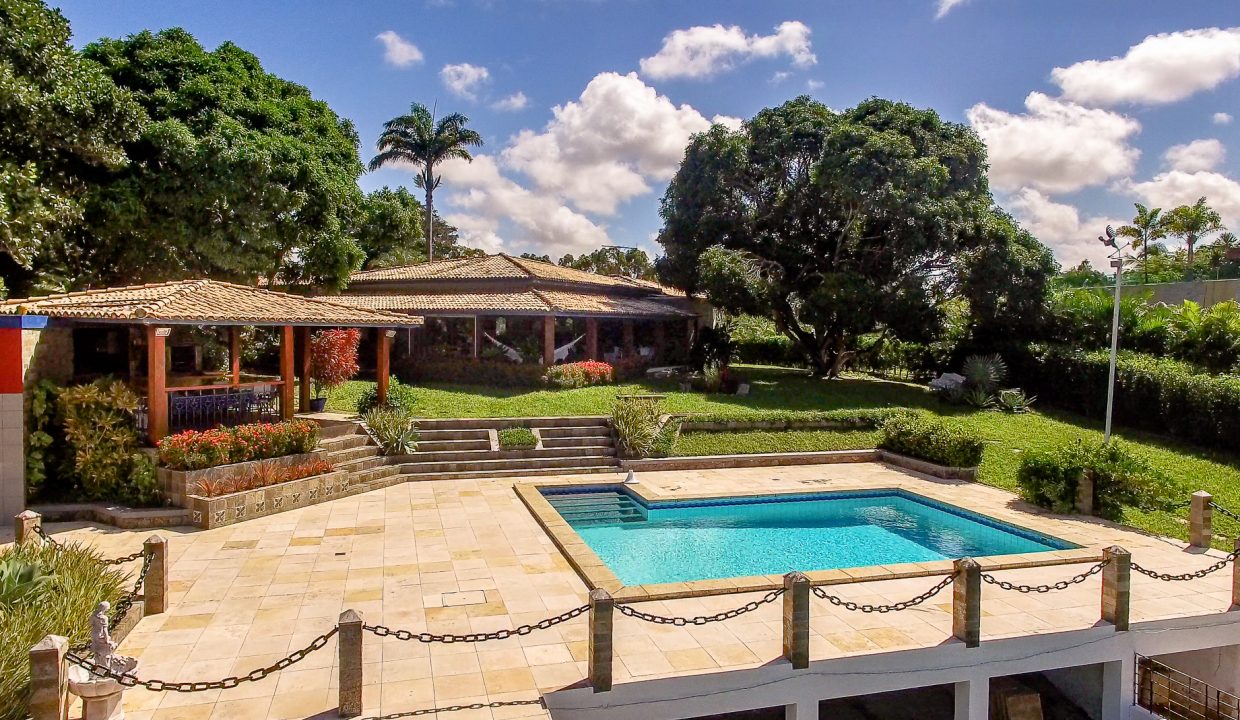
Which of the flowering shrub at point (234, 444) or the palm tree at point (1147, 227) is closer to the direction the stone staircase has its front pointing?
the flowering shrub

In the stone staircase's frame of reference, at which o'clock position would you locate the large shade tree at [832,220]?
The large shade tree is roughly at 8 o'clock from the stone staircase.

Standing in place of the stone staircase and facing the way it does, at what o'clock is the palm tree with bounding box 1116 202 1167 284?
The palm tree is roughly at 8 o'clock from the stone staircase.

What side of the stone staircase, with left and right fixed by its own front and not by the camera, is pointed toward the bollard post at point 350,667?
front

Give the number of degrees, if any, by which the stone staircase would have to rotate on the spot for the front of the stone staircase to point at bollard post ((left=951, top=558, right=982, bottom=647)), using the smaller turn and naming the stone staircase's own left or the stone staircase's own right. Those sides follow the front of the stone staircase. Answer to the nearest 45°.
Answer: approximately 45° to the stone staircase's own left

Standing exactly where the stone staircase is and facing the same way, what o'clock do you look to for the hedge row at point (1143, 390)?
The hedge row is roughly at 9 o'clock from the stone staircase.

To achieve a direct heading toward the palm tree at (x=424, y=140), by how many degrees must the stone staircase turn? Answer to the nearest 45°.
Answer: approximately 180°

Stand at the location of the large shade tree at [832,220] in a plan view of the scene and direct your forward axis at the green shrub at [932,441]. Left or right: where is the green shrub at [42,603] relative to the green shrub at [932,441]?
right

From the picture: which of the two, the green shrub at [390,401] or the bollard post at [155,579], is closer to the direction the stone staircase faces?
the bollard post

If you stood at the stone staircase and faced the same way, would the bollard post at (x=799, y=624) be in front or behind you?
in front

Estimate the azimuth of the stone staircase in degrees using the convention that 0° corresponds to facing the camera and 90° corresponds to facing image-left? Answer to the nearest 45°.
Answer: approximately 0°
